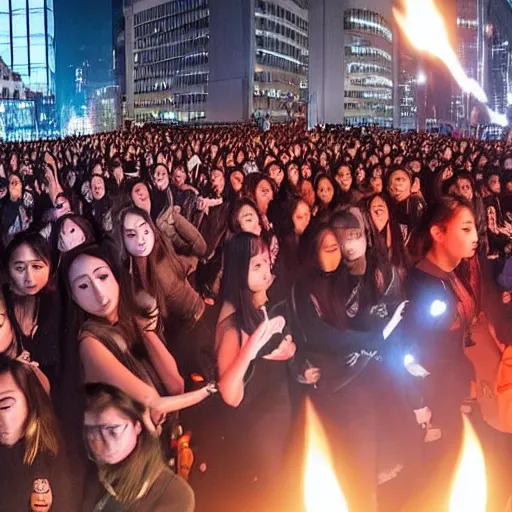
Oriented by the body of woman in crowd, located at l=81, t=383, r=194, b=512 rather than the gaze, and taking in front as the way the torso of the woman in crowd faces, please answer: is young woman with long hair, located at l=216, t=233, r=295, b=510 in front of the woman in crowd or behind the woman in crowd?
behind

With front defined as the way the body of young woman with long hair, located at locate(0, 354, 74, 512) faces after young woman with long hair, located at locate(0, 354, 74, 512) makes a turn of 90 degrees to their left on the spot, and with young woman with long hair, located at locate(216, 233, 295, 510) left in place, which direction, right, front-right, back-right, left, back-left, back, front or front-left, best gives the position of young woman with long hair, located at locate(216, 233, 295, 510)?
left

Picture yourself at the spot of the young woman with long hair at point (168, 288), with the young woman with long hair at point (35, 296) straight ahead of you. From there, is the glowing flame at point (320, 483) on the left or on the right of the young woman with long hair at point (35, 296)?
left

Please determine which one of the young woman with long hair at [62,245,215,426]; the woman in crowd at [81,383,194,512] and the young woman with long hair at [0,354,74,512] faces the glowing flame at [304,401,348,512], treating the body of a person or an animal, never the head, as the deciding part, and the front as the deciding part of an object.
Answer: the young woman with long hair at [62,245,215,426]

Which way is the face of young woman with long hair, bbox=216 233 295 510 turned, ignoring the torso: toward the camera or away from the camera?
toward the camera

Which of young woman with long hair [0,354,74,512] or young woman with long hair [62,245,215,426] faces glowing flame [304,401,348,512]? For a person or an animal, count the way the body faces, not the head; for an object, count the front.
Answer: young woman with long hair [62,245,215,426]

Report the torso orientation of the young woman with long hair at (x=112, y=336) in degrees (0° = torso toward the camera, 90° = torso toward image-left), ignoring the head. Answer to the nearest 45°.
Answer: approximately 315°

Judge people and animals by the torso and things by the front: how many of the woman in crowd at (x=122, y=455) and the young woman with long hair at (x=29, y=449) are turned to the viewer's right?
0

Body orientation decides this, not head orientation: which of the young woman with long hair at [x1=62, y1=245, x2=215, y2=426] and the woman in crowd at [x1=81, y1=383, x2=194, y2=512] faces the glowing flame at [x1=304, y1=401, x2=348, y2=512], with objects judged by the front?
the young woman with long hair

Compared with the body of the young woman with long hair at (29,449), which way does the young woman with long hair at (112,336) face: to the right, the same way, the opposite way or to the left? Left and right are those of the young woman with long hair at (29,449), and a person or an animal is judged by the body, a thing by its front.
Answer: to the left

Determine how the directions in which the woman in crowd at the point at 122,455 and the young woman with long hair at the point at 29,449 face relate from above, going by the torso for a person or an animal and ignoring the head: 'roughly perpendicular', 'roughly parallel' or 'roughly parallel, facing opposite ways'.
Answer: roughly parallel

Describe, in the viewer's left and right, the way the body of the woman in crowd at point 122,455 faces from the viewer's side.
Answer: facing the viewer and to the left of the viewer

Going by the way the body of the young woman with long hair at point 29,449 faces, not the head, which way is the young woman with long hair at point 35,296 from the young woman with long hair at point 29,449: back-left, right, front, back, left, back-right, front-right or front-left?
back-right

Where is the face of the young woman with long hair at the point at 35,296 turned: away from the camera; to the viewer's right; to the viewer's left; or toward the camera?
toward the camera
